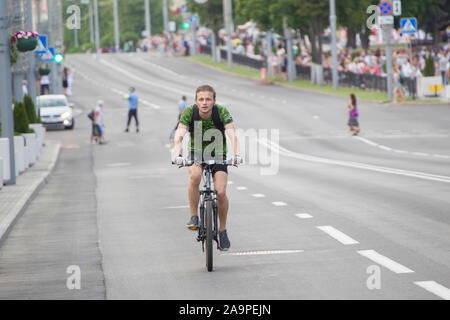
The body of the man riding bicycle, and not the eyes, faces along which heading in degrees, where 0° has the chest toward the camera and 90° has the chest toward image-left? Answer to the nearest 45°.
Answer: approximately 0°

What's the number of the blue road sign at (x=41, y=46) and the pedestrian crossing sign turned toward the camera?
2

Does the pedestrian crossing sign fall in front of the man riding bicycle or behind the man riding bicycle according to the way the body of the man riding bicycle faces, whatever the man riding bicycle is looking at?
behind

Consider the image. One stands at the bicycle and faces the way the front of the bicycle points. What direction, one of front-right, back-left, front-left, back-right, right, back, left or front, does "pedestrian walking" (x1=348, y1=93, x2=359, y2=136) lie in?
back

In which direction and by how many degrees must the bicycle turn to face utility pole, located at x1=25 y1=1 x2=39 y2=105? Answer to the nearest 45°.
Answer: approximately 180°

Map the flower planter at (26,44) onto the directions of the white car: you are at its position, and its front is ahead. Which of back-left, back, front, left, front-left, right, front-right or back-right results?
front-right
